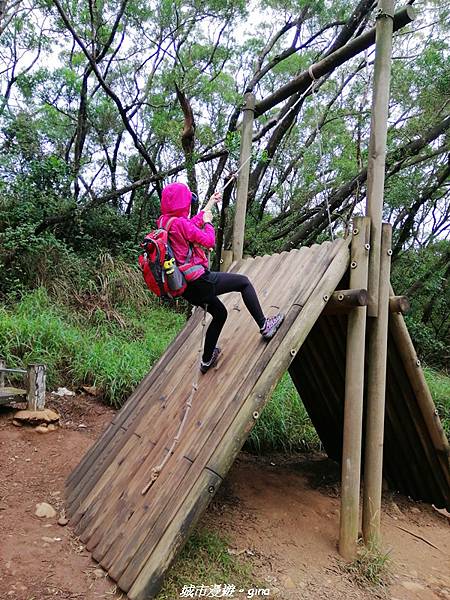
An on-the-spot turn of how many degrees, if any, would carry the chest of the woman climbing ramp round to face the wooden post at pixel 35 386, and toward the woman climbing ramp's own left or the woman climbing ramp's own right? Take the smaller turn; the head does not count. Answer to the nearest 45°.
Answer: approximately 135° to the woman climbing ramp's own left

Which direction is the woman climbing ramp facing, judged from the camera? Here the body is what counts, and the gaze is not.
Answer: to the viewer's right
